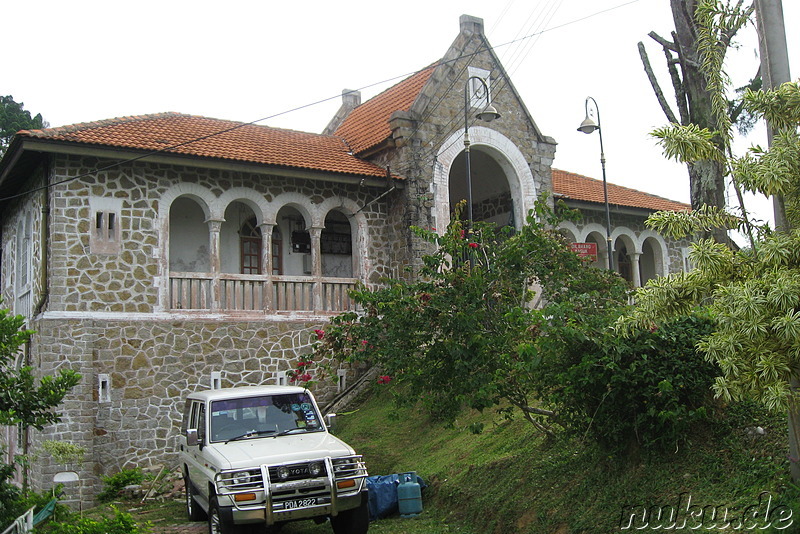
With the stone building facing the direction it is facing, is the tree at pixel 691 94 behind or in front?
in front

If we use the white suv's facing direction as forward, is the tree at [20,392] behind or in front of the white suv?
behind

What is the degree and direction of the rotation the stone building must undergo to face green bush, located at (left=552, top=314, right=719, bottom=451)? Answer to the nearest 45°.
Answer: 0° — it already faces it

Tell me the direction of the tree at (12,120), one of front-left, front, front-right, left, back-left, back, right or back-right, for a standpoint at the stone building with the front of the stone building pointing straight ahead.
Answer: back

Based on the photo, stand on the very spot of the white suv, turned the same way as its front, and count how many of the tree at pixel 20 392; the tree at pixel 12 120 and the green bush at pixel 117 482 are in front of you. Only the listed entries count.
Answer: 0

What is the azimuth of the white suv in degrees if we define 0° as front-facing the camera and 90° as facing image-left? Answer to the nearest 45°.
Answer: approximately 315°

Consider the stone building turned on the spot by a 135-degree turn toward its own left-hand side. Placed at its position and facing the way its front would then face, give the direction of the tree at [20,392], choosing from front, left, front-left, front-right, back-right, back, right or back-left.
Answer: back

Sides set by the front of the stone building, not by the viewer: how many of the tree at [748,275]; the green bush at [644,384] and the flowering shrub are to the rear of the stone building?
0

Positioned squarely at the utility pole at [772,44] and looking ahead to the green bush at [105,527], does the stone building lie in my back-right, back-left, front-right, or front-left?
front-right

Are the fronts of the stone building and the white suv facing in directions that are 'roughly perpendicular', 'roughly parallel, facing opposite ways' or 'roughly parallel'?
roughly parallel

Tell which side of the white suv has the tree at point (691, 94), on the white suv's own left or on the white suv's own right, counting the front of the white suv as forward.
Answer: on the white suv's own left

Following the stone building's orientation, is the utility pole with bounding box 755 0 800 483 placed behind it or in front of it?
in front

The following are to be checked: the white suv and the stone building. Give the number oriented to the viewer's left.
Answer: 0

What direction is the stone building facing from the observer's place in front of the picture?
facing the viewer and to the right of the viewer
